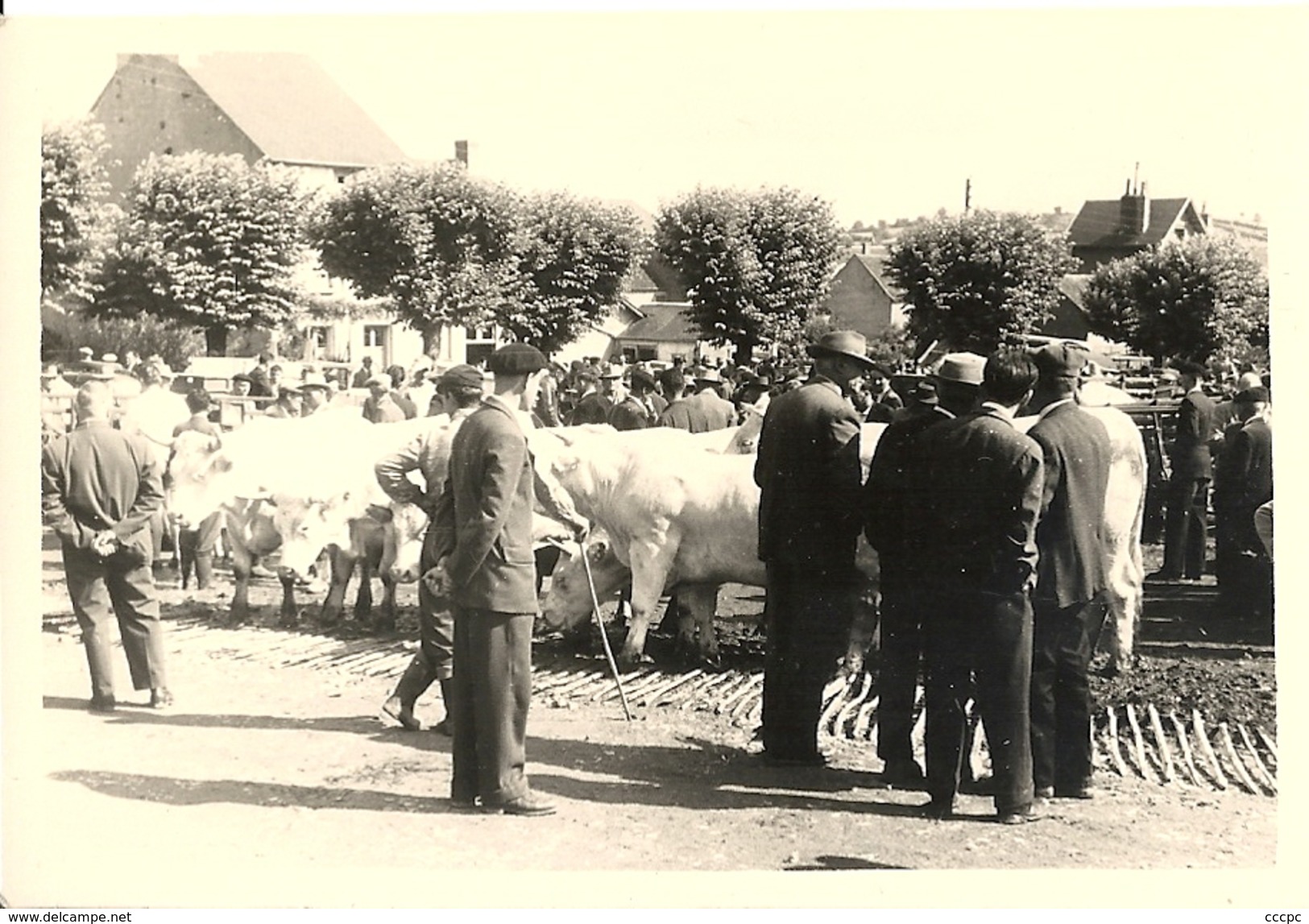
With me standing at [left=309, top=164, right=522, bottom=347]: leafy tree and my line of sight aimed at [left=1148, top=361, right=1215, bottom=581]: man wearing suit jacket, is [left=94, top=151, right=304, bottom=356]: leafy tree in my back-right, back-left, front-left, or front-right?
back-right

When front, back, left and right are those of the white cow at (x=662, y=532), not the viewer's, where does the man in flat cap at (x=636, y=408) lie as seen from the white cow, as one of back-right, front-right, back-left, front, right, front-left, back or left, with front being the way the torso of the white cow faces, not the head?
right

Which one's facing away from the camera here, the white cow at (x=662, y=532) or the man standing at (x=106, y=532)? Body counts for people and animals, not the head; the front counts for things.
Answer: the man standing

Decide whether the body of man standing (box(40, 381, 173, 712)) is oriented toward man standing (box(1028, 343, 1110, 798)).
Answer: no

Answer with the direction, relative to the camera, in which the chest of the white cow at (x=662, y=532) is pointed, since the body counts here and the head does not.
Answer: to the viewer's left

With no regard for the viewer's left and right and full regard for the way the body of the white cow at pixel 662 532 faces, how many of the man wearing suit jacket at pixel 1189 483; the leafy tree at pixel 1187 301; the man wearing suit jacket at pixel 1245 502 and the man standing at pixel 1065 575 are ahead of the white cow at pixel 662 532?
0

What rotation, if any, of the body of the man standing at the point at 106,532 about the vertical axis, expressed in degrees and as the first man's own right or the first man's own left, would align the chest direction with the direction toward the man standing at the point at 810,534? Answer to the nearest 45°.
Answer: approximately 135° to the first man's own right

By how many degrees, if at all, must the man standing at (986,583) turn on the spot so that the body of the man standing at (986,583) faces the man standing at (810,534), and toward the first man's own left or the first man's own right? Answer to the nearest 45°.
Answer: approximately 45° to the first man's own left

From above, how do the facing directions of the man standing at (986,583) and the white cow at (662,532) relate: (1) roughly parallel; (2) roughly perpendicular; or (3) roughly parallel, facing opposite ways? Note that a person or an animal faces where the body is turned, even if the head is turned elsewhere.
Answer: roughly perpendicular

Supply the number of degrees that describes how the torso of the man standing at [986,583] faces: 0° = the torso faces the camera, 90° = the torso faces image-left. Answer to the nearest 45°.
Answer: approximately 180°

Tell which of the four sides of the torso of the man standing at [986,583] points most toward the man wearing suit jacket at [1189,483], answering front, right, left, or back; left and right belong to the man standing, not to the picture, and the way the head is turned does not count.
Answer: front

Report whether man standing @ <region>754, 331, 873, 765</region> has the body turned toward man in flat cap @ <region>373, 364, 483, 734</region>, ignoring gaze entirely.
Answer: no

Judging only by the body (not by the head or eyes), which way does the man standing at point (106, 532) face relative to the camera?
away from the camera

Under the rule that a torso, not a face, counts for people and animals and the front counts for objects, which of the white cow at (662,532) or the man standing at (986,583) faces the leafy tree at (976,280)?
the man standing
